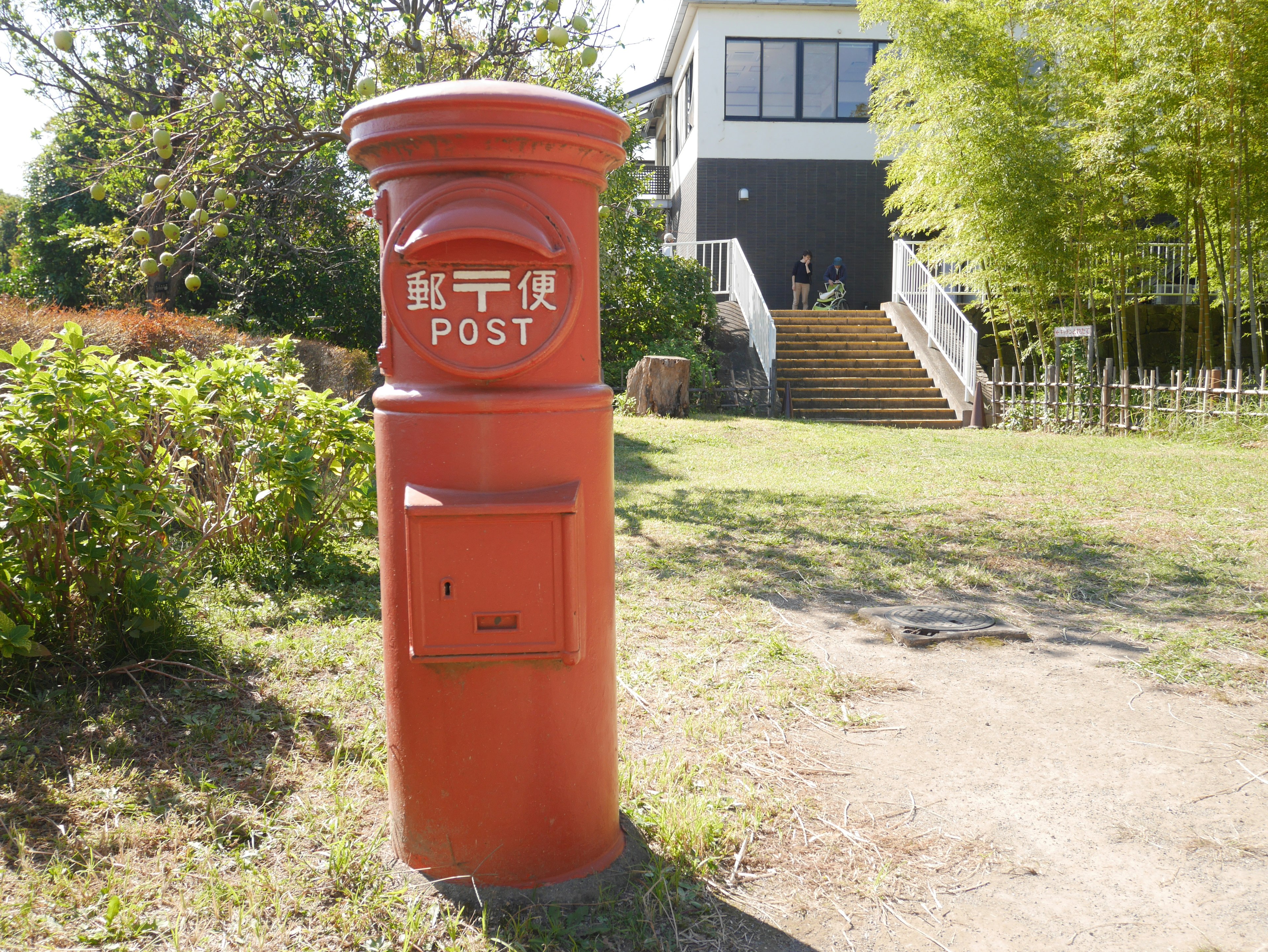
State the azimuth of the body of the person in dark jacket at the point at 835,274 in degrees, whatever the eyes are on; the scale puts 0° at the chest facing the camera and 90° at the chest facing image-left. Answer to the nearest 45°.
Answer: approximately 0°

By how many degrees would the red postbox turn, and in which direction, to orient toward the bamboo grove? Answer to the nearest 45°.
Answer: approximately 135° to its left

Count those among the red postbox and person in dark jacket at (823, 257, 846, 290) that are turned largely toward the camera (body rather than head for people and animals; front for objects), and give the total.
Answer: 2

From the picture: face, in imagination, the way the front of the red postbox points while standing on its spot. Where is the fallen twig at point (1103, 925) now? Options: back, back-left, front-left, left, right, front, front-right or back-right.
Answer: left

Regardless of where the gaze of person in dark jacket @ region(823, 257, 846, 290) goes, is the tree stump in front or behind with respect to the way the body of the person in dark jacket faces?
in front

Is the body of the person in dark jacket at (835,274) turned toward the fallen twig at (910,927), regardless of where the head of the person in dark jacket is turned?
yes

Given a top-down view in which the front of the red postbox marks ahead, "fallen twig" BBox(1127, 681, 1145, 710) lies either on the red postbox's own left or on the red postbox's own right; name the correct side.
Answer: on the red postbox's own left

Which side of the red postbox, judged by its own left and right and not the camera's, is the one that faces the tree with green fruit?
back

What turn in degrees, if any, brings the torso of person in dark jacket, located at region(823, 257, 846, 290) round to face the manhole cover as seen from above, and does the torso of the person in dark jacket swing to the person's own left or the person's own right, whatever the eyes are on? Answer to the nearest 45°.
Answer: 0° — they already face it

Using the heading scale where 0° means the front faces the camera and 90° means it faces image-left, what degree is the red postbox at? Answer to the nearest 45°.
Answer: approximately 0°
